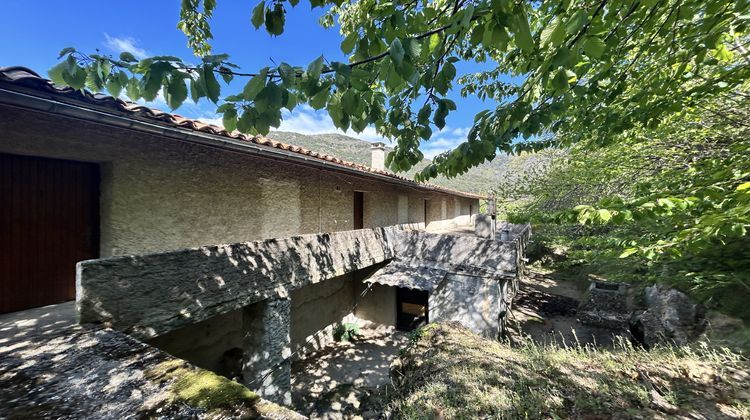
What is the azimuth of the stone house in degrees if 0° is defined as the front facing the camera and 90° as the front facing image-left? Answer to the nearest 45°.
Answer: approximately 315°
